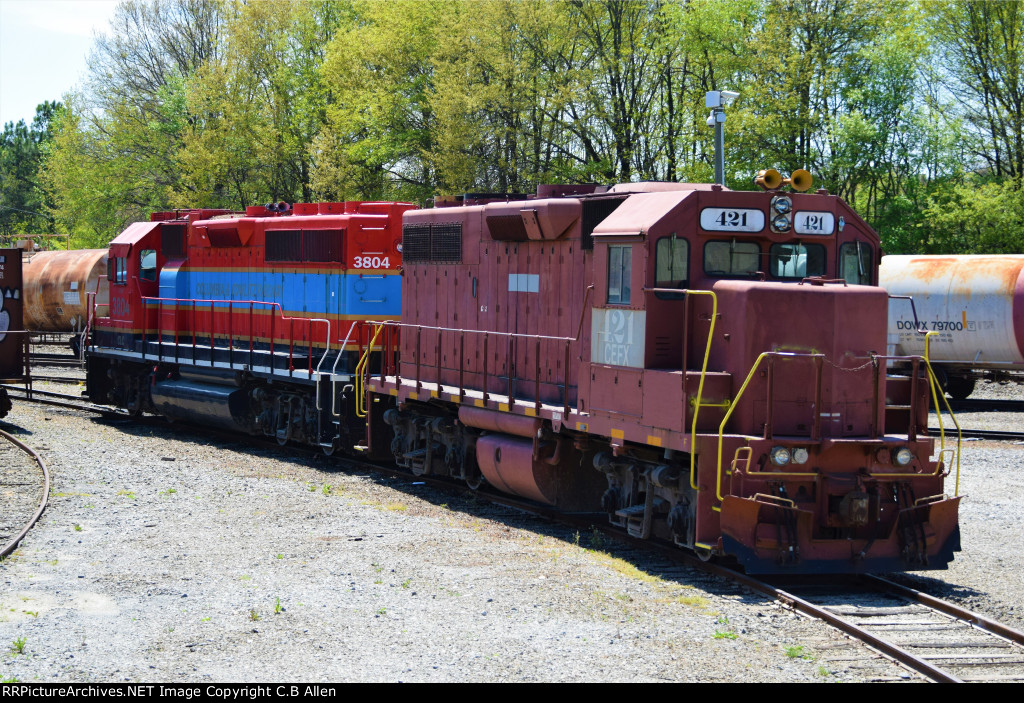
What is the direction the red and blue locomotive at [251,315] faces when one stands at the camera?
facing away from the viewer and to the left of the viewer

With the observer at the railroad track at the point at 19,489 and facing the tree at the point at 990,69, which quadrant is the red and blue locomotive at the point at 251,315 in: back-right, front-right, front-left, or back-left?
front-left

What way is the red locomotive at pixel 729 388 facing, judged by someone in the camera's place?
facing the viewer and to the right of the viewer

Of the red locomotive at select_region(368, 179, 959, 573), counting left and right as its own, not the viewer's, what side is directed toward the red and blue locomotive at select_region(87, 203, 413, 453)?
back

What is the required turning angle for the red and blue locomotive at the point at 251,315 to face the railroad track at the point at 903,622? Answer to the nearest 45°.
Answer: approximately 135° to its left

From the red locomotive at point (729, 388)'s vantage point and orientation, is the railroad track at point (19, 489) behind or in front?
behind

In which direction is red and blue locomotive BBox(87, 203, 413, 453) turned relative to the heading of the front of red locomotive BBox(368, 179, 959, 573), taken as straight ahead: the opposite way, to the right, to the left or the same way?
the opposite way

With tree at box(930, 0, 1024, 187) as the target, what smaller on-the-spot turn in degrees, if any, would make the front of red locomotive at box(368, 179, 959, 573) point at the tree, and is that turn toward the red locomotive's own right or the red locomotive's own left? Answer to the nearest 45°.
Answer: approximately 135° to the red locomotive's own left

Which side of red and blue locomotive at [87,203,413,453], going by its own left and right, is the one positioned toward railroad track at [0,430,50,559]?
left

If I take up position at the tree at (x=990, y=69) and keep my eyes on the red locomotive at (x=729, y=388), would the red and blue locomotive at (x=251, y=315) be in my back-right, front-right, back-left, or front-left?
front-right

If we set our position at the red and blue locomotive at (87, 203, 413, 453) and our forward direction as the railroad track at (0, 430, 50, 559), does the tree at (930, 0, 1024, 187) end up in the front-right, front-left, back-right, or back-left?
back-left
